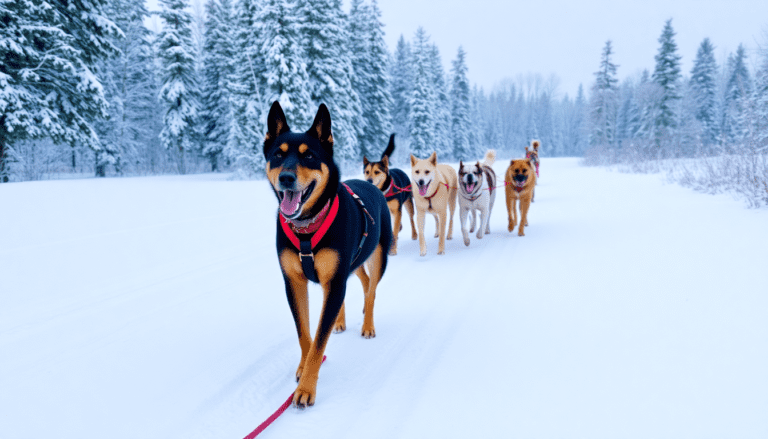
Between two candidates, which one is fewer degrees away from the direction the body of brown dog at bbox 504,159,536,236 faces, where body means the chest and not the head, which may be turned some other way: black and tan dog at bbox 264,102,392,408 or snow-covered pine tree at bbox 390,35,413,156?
the black and tan dog

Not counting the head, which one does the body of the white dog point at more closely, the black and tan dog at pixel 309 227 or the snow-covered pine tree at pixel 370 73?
the black and tan dog

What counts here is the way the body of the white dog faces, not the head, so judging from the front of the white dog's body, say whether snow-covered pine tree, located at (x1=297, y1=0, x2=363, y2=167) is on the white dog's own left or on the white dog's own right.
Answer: on the white dog's own right

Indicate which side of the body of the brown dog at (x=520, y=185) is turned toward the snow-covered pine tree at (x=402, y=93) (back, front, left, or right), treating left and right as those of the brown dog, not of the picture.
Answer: back

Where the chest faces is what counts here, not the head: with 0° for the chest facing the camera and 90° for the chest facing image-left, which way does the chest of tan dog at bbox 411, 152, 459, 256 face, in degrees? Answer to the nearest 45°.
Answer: approximately 45°

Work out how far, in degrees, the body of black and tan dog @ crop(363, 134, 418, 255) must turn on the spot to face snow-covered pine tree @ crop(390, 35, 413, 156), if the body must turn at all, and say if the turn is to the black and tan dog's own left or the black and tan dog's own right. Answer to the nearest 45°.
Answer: approximately 135° to the black and tan dog's own right

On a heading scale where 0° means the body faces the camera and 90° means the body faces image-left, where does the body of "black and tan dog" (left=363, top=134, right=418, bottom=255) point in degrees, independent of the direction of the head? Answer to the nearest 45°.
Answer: approximately 45°
